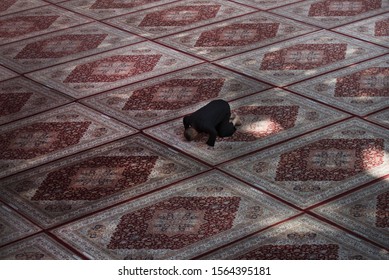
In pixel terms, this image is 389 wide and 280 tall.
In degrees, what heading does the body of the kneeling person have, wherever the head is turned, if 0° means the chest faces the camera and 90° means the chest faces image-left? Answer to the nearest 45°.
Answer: approximately 45°
